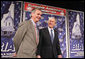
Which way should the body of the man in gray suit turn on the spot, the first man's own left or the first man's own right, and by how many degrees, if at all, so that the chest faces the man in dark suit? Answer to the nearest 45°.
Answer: approximately 90° to the first man's own left

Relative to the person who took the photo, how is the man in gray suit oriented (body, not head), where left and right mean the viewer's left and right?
facing the viewer and to the right of the viewer
